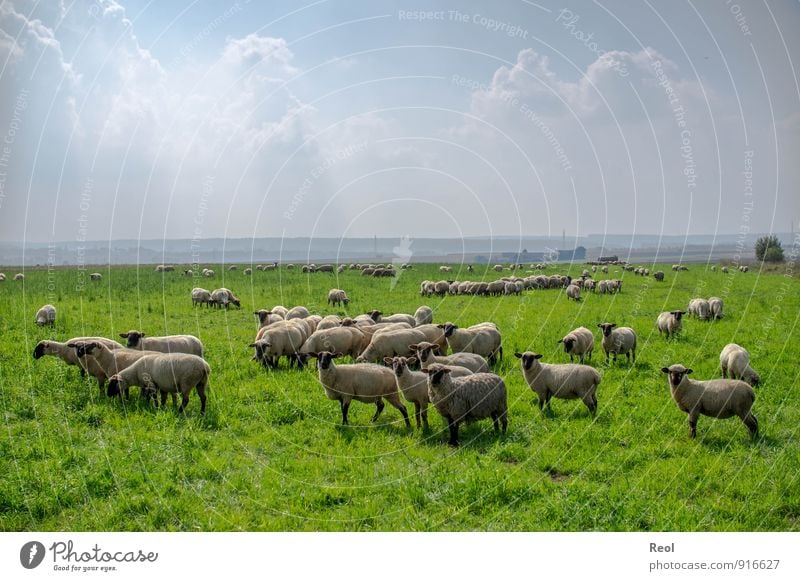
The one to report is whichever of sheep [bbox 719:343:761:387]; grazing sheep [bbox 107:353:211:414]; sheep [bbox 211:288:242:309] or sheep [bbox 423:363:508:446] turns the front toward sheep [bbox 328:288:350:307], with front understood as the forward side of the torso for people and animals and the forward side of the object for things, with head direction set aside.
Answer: sheep [bbox 211:288:242:309]

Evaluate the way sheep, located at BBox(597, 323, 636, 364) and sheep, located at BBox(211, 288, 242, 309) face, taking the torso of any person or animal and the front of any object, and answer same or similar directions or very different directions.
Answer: very different directions

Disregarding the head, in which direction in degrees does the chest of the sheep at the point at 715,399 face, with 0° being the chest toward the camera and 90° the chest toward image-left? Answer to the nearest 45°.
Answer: approximately 90°

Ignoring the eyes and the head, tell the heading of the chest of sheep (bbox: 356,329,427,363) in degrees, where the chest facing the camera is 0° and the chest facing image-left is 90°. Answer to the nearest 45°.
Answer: approximately 90°

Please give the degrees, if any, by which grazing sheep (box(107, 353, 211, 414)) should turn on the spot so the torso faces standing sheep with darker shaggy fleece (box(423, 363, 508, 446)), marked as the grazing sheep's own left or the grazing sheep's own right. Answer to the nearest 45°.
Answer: approximately 135° to the grazing sheep's own left

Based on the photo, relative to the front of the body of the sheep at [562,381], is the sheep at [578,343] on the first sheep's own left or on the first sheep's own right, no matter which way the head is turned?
on the first sheep's own right

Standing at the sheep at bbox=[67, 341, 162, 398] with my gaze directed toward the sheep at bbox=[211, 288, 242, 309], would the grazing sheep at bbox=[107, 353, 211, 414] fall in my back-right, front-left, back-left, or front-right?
back-right

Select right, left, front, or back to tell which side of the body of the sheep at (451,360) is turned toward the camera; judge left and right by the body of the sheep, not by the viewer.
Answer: left

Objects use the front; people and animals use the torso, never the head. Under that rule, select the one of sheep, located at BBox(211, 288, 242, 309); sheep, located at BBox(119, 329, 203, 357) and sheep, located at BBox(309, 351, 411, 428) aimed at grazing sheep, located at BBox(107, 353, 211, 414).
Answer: sheep, located at BBox(309, 351, 411, 428)
